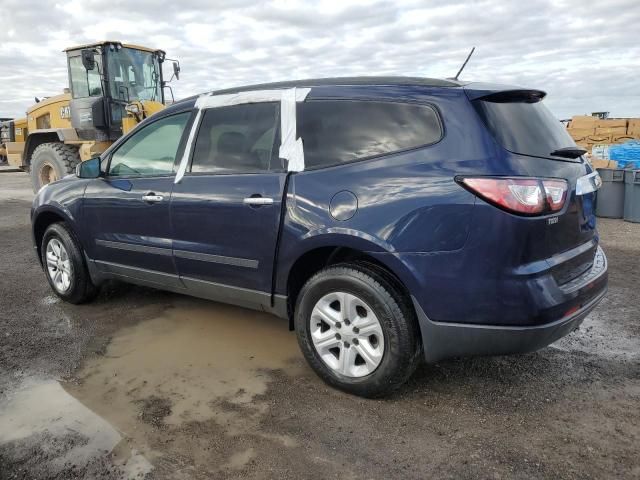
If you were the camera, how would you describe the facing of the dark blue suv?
facing away from the viewer and to the left of the viewer

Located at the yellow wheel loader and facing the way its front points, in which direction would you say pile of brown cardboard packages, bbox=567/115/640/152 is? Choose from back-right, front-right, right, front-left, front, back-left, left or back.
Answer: front-left

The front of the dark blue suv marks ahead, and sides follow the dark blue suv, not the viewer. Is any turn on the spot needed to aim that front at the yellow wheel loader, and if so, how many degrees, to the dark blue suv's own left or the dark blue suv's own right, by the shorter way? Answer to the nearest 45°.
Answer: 0° — it already faces it

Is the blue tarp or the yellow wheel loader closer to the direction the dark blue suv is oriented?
the yellow wheel loader

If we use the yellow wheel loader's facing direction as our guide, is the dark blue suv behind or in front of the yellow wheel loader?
in front

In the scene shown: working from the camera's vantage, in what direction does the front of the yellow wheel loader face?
facing the viewer and to the right of the viewer

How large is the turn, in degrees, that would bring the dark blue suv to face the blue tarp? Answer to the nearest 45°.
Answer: approximately 90° to its right
